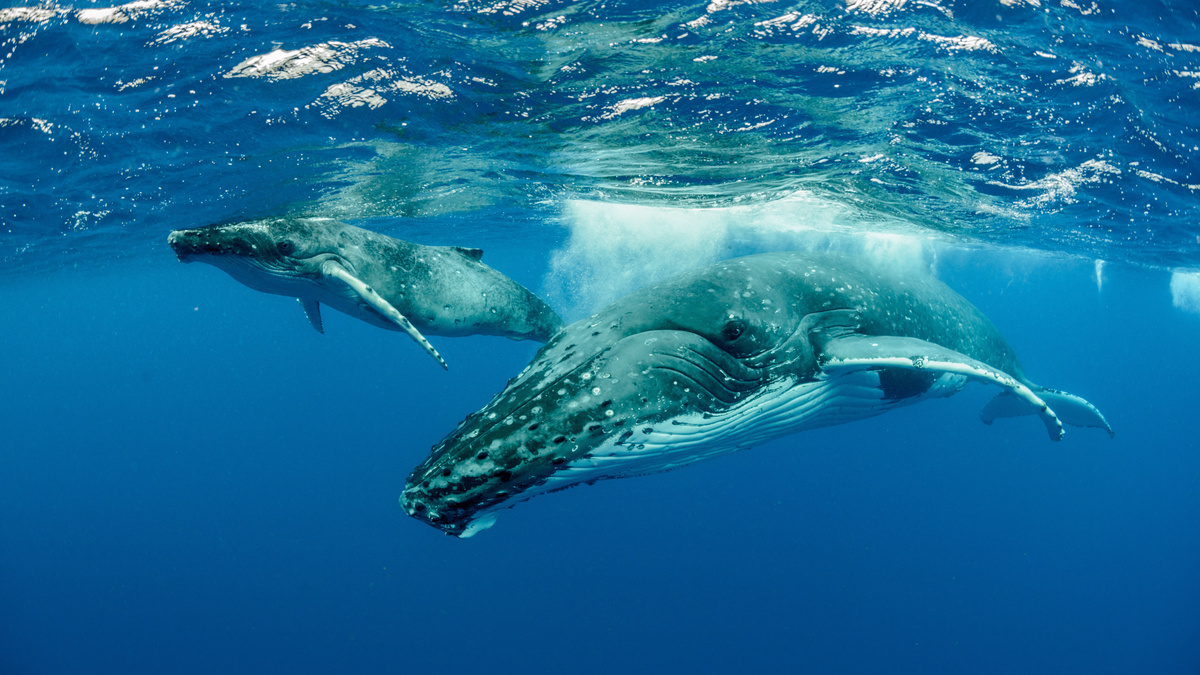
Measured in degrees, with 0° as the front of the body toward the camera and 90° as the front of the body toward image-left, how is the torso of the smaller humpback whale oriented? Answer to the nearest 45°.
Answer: approximately 90°

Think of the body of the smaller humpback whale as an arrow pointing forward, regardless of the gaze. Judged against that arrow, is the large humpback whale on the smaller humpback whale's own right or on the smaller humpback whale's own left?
on the smaller humpback whale's own left

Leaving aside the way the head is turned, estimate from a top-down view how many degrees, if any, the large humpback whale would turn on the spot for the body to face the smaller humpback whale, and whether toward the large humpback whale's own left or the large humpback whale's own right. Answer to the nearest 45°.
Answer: approximately 90° to the large humpback whale's own right

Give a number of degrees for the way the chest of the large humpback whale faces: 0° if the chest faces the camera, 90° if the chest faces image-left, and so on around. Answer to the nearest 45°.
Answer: approximately 45°

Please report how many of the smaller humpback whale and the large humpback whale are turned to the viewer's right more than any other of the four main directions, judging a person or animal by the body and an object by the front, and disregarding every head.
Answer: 0
